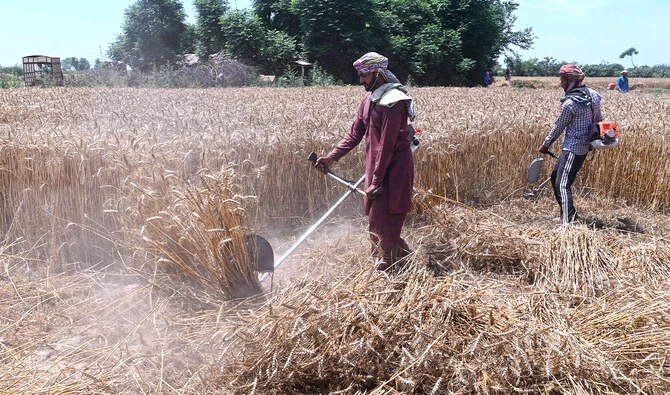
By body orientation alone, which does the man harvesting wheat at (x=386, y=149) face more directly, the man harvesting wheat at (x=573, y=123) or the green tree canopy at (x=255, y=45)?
the green tree canopy

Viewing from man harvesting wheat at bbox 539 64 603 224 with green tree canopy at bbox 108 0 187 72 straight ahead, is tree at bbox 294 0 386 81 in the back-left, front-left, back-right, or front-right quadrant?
front-right

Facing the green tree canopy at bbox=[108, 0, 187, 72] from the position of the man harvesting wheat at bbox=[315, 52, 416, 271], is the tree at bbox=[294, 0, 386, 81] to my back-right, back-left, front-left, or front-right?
front-right

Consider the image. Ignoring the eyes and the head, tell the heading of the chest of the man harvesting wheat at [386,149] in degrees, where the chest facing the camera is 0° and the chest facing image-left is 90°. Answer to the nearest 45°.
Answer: approximately 90°

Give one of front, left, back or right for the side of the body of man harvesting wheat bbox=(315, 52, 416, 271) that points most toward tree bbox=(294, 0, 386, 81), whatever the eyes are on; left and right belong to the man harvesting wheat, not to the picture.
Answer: right

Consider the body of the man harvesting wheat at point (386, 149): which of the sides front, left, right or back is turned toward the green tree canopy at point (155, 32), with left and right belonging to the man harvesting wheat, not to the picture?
right

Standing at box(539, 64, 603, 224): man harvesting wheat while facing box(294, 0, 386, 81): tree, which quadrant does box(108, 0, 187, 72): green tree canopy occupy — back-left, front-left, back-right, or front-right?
front-left

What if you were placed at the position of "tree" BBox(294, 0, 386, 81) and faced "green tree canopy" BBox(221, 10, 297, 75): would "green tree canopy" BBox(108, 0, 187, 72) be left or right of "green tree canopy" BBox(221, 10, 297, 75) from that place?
right

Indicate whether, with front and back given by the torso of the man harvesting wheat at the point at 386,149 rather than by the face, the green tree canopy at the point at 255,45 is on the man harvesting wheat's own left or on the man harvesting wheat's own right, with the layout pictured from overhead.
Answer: on the man harvesting wheat's own right
